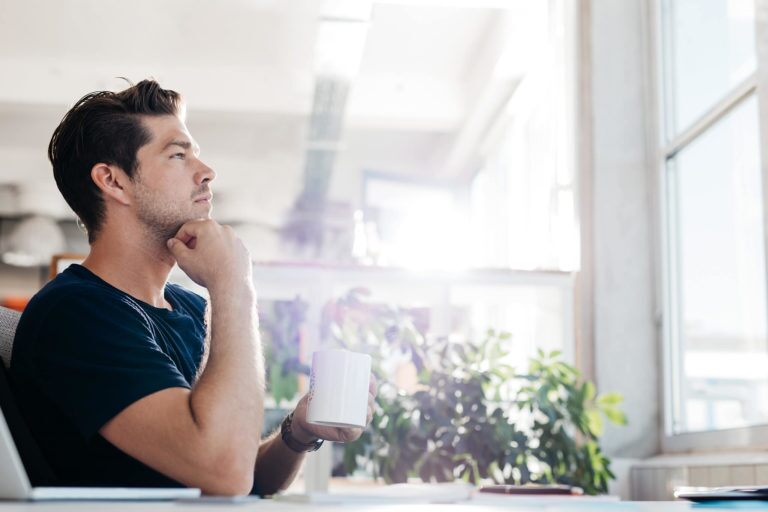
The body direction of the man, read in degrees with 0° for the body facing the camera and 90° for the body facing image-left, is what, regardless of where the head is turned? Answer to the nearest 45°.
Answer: approximately 270°

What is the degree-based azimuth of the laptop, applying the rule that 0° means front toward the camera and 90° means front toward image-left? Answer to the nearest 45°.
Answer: approximately 225°

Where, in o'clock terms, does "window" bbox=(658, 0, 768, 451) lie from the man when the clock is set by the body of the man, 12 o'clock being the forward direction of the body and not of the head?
The window is roughly at 11 o'clock from the man.

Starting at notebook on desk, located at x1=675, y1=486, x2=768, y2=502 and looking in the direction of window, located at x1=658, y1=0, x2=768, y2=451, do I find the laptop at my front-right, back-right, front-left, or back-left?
back-left

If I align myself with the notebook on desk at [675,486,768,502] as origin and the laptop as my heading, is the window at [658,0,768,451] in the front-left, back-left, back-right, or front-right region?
back-right

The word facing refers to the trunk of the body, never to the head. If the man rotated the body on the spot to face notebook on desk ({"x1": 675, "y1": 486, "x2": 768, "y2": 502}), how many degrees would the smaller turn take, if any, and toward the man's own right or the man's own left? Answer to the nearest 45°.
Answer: approximately 45° to the man's own right

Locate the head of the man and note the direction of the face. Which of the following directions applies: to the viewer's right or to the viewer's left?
to the viewer's right

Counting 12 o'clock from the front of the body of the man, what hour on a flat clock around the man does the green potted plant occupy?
The green potted plant is roughly at 10 o'clock from the man.

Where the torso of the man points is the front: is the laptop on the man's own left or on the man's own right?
on the man's own right

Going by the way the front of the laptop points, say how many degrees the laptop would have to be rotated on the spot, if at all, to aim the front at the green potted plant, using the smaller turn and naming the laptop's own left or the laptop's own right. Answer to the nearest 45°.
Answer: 0° — it already faces it
